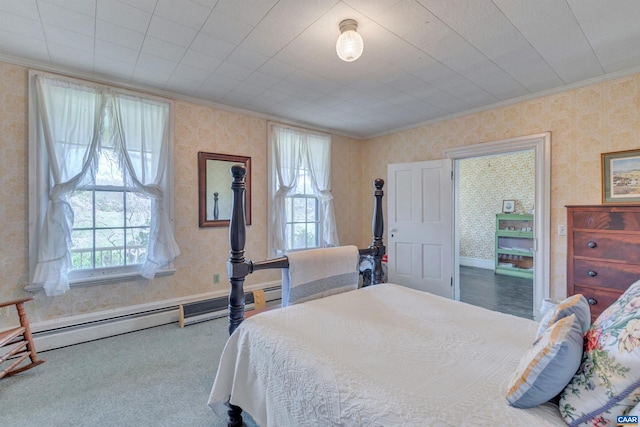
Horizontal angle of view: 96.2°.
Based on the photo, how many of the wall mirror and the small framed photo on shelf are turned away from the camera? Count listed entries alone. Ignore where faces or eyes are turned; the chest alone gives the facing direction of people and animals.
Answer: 0

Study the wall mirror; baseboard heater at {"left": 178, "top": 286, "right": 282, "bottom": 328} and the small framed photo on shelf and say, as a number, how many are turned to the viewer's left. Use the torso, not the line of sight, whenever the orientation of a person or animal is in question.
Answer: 0

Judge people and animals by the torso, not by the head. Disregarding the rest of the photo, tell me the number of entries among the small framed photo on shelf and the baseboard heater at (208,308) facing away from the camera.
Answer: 0

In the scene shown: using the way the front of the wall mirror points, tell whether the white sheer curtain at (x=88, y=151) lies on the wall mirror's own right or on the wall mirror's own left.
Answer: on the wall mirror's own right

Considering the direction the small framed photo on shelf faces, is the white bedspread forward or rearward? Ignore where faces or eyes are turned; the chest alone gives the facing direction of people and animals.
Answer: forward

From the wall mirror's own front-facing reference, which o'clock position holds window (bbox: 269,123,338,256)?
The window is roughly at 10 o'clock from the wall mirror.

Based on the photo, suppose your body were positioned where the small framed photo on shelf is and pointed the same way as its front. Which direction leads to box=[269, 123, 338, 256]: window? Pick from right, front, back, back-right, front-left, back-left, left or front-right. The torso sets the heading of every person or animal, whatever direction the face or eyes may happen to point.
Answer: front-right

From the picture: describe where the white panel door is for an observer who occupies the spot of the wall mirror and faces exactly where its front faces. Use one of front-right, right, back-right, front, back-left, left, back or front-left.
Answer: front-left

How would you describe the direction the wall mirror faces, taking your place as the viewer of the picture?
facing the viewer and to the right of the viewer

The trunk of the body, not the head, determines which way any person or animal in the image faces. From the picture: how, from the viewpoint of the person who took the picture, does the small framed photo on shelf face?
facing the viewer

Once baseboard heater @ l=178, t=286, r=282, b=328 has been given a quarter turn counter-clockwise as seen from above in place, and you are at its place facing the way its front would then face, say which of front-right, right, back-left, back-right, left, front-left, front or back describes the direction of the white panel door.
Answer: front-right

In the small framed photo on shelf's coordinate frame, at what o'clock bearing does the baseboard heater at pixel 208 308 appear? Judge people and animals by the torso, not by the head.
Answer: The baseboard heater is roughly at 1 o'clock from the small framed photo on shelf.

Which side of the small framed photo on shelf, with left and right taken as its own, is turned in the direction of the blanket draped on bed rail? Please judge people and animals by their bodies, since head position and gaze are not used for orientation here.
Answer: front

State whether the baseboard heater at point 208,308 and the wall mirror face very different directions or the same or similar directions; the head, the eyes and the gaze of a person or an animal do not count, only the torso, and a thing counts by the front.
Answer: same or similar directions

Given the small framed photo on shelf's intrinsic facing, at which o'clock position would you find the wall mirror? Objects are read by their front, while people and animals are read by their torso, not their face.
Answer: The wall mirror is roughly at 1 o'clock from the small framed photo on shelf.

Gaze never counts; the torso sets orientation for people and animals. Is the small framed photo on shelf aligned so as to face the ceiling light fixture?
yes

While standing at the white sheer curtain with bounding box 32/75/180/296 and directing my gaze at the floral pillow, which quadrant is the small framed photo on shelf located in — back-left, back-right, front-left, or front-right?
front-left
